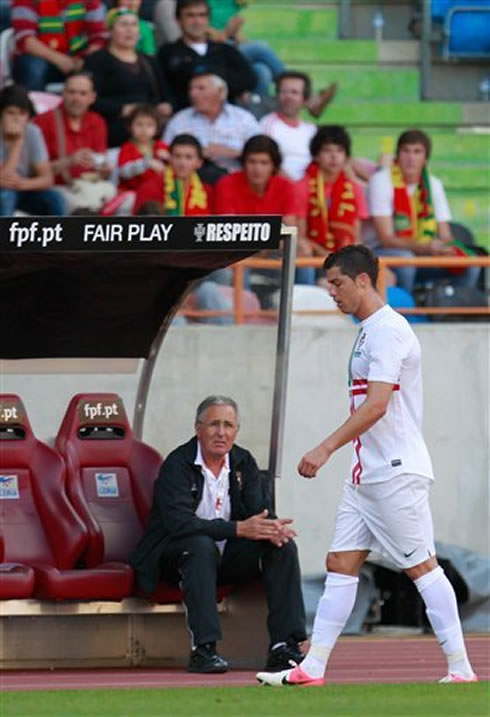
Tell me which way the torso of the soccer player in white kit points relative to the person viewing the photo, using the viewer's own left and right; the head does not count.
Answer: facing to the left of the viewer

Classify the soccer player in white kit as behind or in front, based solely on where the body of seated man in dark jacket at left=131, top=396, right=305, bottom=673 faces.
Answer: in front

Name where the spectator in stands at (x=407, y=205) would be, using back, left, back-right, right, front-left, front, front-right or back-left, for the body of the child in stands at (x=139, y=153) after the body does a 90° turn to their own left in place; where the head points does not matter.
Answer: front

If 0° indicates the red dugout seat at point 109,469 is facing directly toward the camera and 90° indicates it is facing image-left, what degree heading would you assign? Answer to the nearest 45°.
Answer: approximately 315°

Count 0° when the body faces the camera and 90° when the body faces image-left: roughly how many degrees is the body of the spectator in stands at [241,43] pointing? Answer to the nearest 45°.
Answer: approximately 315°

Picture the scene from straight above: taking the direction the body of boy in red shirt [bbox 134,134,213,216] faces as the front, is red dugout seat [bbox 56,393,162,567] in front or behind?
in front

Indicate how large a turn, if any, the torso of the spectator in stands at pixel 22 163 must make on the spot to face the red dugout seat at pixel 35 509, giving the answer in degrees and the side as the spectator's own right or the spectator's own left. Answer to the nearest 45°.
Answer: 0° — they already face it

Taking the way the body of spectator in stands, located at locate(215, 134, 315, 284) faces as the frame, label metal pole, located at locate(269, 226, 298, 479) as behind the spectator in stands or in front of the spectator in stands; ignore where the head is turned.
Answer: in front

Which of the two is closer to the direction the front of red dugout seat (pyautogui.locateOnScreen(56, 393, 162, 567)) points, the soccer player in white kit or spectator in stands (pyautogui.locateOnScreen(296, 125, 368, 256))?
the soccer player in white kit

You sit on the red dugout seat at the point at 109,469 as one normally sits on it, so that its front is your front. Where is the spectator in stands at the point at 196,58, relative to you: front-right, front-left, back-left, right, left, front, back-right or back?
back-left

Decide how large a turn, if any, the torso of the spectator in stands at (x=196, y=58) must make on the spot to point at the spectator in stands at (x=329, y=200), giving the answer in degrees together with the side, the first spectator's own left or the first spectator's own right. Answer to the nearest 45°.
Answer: approximately 45° to the first spectator's own left
